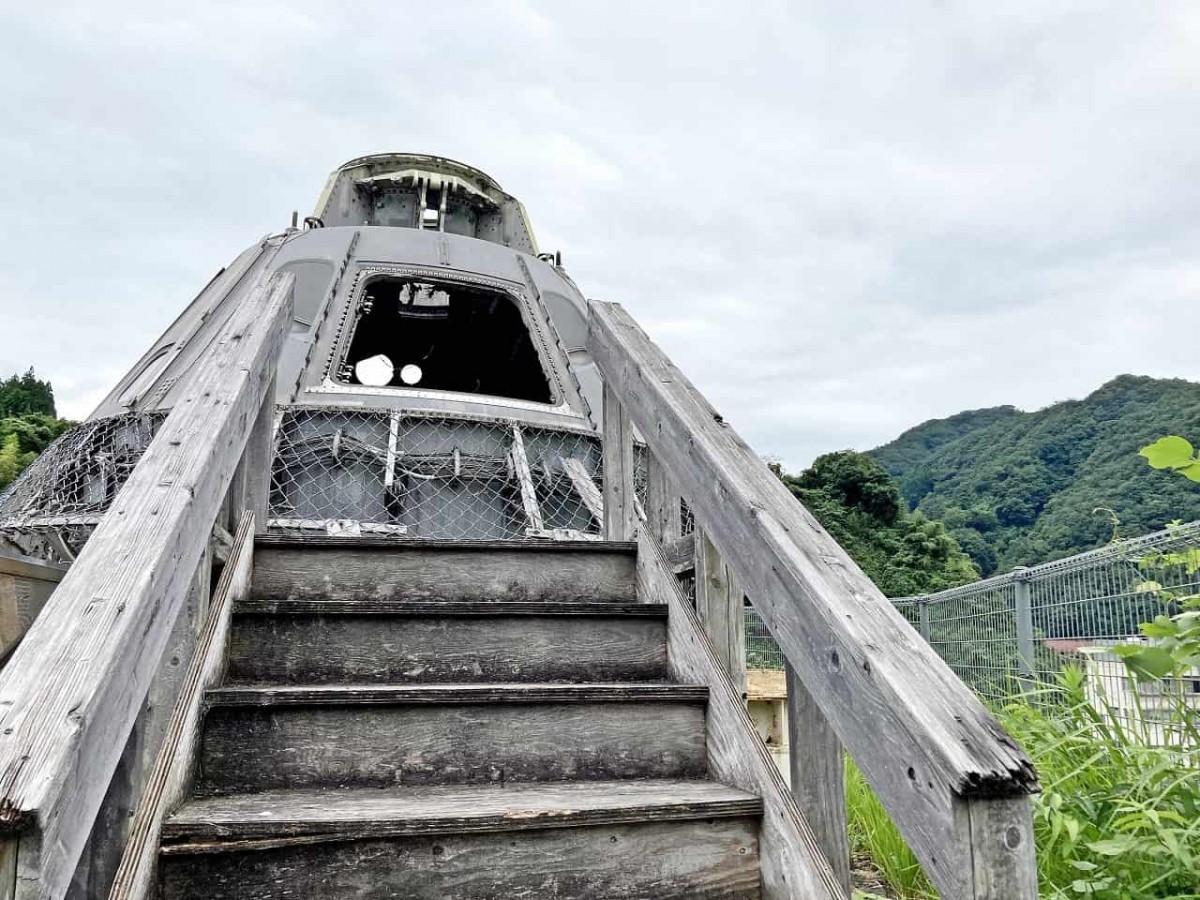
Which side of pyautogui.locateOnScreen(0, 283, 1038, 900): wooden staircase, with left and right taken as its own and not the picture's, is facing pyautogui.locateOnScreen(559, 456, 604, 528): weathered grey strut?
back

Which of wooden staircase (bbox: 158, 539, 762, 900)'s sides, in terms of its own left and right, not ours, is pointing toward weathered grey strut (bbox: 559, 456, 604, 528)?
back

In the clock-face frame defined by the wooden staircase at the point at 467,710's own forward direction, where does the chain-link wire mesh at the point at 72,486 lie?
The chain-link wire mesh is roughly at 5 o'clock from the wooden staircase.

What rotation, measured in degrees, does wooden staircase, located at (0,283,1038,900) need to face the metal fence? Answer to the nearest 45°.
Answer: approximately 135° to its left

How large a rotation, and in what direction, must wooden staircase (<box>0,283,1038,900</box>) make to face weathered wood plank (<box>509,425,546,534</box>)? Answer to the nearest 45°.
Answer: approximately 180°

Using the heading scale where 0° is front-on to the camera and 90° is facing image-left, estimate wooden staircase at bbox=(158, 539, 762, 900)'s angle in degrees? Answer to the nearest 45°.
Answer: approximately 0°

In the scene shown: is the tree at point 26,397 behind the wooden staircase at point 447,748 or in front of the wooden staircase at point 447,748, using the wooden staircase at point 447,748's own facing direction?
behind

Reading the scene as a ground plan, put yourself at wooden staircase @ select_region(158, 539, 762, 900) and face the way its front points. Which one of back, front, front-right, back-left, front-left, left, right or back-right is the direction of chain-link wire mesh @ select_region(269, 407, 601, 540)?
back

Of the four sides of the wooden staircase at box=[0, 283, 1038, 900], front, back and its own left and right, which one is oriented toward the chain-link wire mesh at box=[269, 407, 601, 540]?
back

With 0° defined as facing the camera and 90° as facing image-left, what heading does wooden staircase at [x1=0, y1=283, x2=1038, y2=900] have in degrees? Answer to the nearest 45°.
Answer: approximately 0°

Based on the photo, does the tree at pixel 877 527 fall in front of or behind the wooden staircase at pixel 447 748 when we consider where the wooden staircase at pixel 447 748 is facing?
behind
